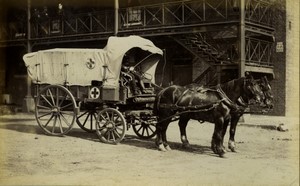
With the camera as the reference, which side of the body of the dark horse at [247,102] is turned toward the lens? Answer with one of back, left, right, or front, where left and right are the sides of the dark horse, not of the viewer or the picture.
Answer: right

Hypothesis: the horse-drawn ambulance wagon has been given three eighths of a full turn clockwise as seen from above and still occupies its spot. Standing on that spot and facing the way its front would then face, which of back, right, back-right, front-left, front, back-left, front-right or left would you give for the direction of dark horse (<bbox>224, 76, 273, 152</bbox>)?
back-left

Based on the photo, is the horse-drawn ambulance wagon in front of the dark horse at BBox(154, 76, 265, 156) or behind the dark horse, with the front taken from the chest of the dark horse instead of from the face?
behind

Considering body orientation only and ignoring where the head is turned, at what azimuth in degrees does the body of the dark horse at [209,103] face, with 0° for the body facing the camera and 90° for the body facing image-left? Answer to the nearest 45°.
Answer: approximately 270°

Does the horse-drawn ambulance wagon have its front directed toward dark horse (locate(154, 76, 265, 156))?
yes

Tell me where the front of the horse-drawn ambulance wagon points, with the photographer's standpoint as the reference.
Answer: facing the viewer and to the right of the viewer

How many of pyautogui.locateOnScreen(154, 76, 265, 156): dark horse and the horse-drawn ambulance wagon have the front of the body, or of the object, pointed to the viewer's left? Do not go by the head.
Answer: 0

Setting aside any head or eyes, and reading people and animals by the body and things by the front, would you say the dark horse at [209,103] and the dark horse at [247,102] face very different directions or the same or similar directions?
same or similar directions
